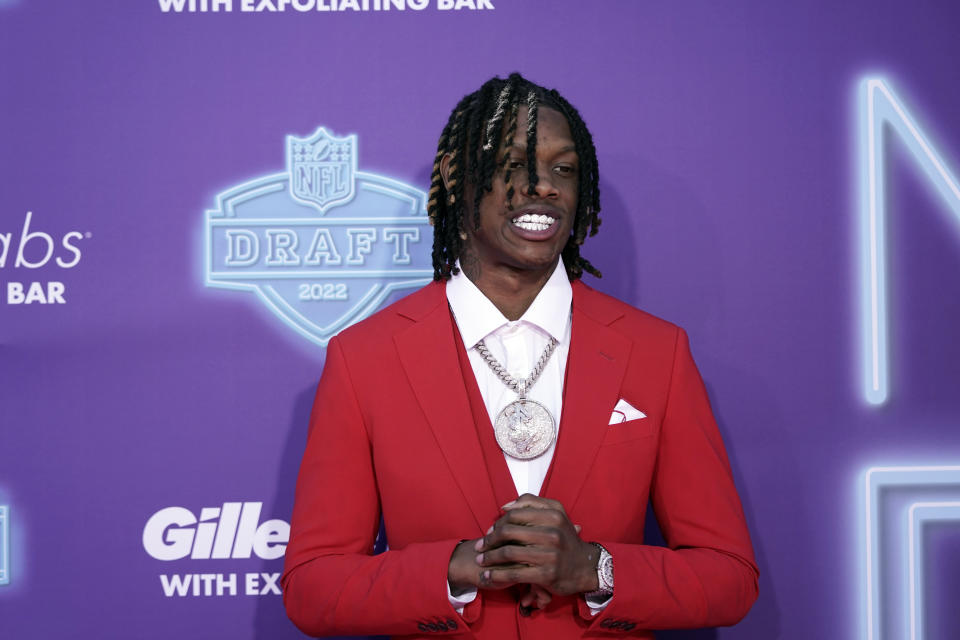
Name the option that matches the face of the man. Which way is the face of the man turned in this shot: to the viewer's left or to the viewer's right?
to the viewer's right

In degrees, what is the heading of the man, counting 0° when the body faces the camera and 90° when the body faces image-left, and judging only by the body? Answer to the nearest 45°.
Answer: approximately 0°
